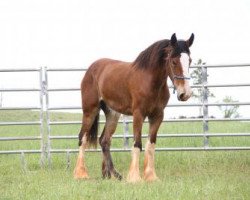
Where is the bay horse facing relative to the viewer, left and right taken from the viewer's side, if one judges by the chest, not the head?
facing the viewer and to the right of the viewer
